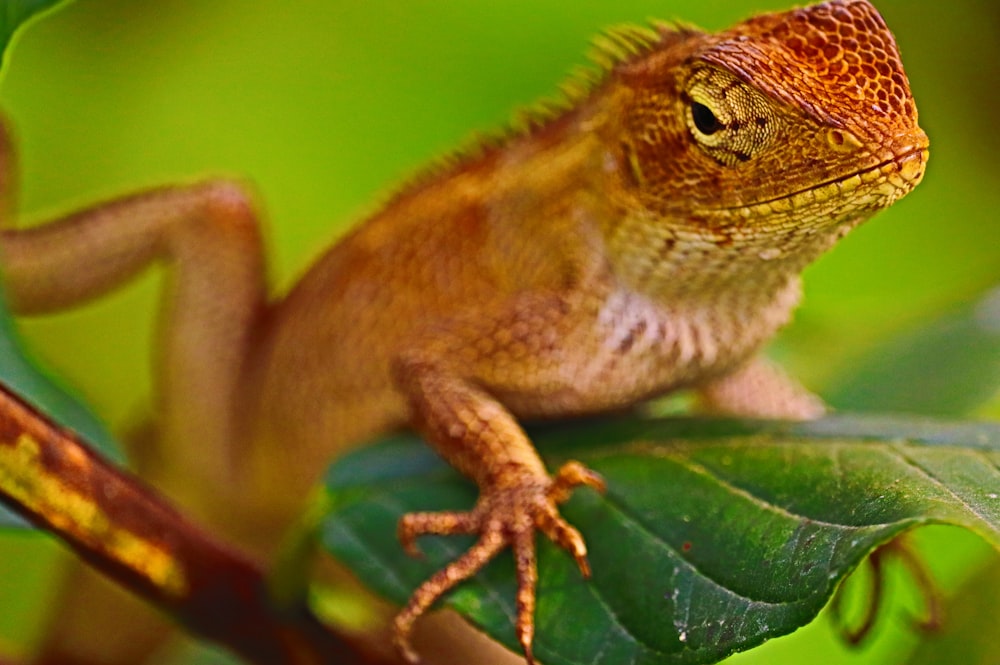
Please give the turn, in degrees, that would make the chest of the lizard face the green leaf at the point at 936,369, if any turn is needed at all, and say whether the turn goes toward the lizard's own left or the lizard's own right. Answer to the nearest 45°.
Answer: approximately 45° to the lizard's own left

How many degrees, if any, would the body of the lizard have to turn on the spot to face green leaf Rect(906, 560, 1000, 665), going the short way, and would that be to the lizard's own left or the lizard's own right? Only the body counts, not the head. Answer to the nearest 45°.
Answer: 0° — it already faces it

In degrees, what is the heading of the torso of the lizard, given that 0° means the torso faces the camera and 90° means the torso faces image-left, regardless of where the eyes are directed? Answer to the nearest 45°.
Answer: approximately 315°
